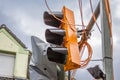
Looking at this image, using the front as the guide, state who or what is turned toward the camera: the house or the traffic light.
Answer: the house

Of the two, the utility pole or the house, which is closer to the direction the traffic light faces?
the house

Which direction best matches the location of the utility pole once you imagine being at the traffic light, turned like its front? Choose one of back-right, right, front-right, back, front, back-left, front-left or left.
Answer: back

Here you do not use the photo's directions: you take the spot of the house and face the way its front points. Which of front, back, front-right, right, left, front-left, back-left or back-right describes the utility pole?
front

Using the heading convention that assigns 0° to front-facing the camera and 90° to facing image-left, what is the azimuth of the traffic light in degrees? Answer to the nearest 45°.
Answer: approximately 90°

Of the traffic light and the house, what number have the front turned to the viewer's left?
1

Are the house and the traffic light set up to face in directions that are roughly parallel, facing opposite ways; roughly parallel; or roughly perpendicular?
roughly perpendicular

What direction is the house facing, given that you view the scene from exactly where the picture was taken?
facing the viewer

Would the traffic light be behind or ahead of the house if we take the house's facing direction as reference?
ahead
